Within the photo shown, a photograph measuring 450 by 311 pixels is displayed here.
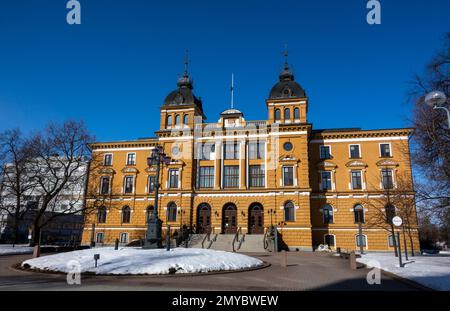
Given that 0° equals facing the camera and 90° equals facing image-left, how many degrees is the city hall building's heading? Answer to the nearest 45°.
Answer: approximately 0°
